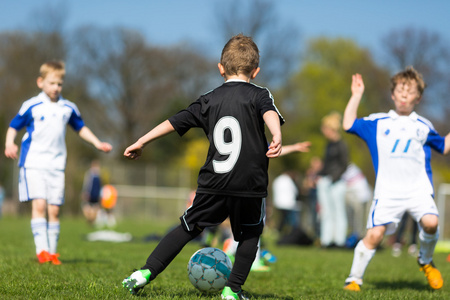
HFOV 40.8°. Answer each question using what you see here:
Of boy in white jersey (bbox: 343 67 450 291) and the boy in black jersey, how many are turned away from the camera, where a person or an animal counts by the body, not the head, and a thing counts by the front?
1

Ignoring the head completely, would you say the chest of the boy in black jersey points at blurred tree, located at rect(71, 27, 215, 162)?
yes

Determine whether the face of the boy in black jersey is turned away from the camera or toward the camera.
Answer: away from the camera

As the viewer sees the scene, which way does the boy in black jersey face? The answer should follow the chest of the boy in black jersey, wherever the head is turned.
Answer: away from the camera

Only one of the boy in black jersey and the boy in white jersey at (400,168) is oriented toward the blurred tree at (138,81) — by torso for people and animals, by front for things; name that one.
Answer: the boy in black jersey

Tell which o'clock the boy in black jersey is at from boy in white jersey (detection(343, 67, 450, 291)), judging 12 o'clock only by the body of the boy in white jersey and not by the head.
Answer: The boy in black jersey is roughly at 1 o'clock from the boy in white jersey.

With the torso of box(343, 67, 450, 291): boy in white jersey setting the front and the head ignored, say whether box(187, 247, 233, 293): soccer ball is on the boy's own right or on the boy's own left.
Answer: on the boy's own right

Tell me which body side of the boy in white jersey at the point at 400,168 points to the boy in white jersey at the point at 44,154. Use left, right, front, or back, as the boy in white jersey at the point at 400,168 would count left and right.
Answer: right

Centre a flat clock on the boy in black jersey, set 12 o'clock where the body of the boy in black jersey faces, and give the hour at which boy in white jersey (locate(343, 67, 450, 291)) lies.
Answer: The boy in white jersey is roughly at 2 o'clock from the boy in black jersey.

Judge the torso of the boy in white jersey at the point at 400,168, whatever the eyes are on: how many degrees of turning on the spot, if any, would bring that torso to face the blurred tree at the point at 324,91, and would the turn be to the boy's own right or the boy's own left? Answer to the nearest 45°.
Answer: approximately 180°

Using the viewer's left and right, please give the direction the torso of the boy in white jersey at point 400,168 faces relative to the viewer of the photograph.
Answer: facing the viewer

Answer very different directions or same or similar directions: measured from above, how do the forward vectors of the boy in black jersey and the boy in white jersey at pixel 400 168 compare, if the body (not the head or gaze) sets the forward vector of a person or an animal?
very different directions

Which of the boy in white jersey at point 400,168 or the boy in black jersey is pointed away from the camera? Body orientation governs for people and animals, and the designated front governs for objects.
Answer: the boy in black jersey

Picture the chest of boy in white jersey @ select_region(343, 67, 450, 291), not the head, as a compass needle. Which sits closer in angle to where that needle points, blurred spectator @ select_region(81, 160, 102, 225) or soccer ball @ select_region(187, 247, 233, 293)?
the soccer ball

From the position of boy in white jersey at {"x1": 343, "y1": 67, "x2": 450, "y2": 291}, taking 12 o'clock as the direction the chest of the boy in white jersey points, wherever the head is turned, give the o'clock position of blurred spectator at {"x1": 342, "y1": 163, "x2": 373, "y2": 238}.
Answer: The blurred spectator is roughly at 6 o'clock from the boy in white jersey.

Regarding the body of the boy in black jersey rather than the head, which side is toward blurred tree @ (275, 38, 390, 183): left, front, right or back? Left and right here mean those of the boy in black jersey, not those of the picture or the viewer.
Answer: front
